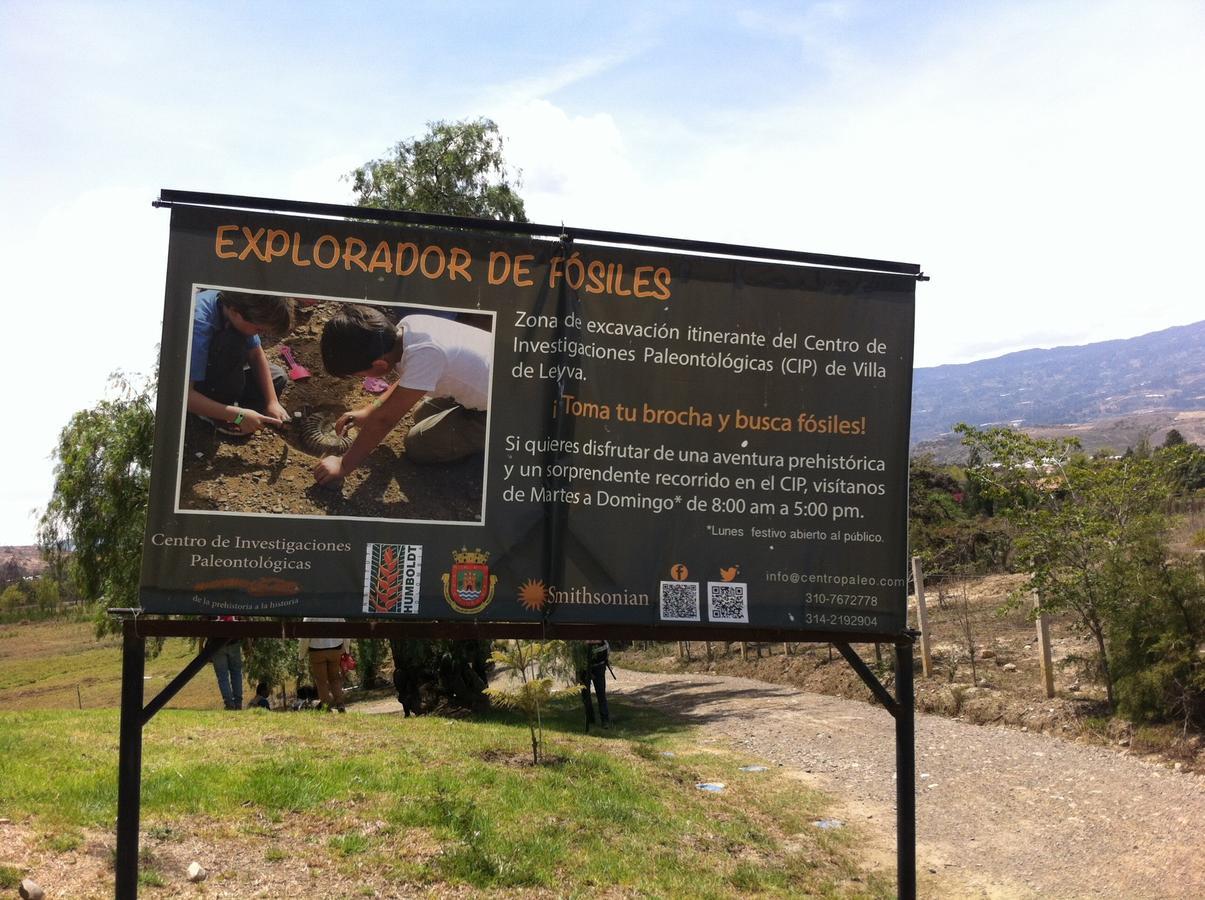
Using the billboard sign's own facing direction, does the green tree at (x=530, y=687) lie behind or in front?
behind

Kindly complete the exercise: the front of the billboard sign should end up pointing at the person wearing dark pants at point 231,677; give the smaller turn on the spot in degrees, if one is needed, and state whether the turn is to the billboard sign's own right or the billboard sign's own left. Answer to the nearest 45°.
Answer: approximately 180°

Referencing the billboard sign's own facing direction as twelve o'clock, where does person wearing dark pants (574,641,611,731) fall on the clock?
The person wearing dark pants is roughly at 6 o'clock from the billboard sign.

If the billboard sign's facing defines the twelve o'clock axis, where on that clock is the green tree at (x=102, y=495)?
The green tree is roughly at 5 o'clock from the billboard sign.

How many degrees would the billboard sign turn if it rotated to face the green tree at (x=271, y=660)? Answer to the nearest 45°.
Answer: approximately 180°

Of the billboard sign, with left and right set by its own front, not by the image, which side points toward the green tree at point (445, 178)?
back

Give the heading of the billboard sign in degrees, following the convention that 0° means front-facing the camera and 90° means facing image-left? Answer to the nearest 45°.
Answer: approximately 0°

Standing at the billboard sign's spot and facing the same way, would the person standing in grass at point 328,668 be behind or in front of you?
behind
